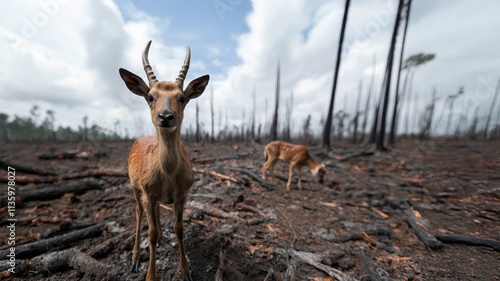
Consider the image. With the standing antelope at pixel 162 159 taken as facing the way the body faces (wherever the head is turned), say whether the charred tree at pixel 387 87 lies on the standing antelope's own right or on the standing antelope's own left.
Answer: on the standing antelope's own left

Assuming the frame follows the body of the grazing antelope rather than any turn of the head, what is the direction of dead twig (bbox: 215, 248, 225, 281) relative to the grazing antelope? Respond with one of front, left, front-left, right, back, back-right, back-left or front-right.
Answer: front-right

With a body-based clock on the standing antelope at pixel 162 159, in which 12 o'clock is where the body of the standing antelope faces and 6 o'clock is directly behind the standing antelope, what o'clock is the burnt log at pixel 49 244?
The burnt log is roughly at 4 o'clock from the standing antelope.

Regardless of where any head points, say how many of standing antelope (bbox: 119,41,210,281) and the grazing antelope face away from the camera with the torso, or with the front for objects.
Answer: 0

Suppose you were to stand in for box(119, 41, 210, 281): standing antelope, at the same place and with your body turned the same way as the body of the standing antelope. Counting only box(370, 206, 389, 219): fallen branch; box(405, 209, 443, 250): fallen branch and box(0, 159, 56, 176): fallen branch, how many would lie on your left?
2

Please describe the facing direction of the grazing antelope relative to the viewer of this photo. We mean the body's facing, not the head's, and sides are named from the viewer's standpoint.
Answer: facing the viewer and to the right of the viewer

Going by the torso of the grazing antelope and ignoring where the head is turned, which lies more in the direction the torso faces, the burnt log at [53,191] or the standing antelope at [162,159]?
the standing antelope

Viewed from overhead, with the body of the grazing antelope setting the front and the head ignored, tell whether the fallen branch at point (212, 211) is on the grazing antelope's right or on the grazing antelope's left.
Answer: on the grazing antelope's right

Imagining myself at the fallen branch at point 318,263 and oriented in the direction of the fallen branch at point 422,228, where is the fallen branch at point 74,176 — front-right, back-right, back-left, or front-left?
back-left

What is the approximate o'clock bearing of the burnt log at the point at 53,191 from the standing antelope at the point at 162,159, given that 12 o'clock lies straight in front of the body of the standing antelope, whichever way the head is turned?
The burnt log is roughly at 5 o'clock from the standing antelope.

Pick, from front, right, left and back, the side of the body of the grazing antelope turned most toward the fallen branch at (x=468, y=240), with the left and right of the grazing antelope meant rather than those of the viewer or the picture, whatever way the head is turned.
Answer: front
